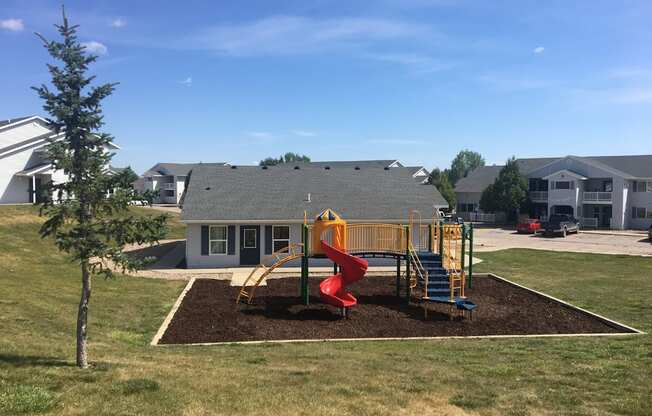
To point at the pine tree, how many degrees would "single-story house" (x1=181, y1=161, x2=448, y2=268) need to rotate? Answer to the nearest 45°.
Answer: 0° — it already faces it

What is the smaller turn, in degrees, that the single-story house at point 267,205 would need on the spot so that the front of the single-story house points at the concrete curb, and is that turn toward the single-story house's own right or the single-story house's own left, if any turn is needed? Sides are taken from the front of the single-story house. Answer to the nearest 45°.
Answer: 0° — it already faces it

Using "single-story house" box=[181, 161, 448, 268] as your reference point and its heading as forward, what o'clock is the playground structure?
The playground structure is roughly at 11 o'clock from the single-story house.

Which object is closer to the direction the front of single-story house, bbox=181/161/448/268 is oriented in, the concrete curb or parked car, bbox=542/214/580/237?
the concrete curb

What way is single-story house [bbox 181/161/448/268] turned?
toward the camera

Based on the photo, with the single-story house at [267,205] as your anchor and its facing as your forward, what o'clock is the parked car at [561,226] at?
The parked car is roughly at 8 o'clock from the single-story house.

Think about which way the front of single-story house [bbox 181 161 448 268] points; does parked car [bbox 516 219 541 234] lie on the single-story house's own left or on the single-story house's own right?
on the single-story house's own left

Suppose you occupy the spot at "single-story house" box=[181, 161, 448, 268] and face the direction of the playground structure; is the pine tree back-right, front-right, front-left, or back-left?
front-right

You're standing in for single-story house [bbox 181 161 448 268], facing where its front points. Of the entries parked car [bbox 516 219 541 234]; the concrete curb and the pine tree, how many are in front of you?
2
